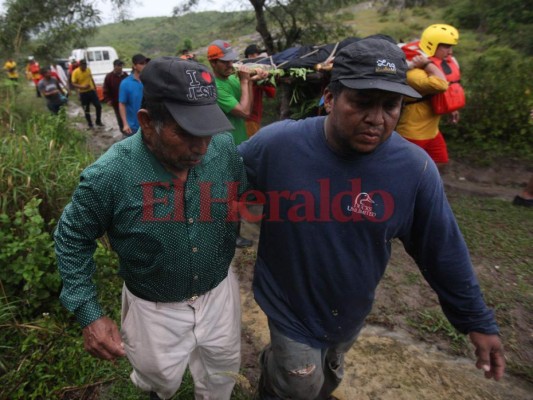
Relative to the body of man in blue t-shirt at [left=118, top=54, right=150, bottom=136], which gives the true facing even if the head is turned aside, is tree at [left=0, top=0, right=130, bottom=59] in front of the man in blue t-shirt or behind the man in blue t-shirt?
behind

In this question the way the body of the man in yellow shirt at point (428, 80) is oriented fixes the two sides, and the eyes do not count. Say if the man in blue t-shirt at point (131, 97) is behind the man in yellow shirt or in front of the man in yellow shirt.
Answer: behind

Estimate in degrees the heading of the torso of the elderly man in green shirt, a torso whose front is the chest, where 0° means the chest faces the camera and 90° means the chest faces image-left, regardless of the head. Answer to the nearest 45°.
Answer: approximately 315°

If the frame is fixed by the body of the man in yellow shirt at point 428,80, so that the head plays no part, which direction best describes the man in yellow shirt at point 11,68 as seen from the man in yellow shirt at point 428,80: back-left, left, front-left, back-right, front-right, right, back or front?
back
